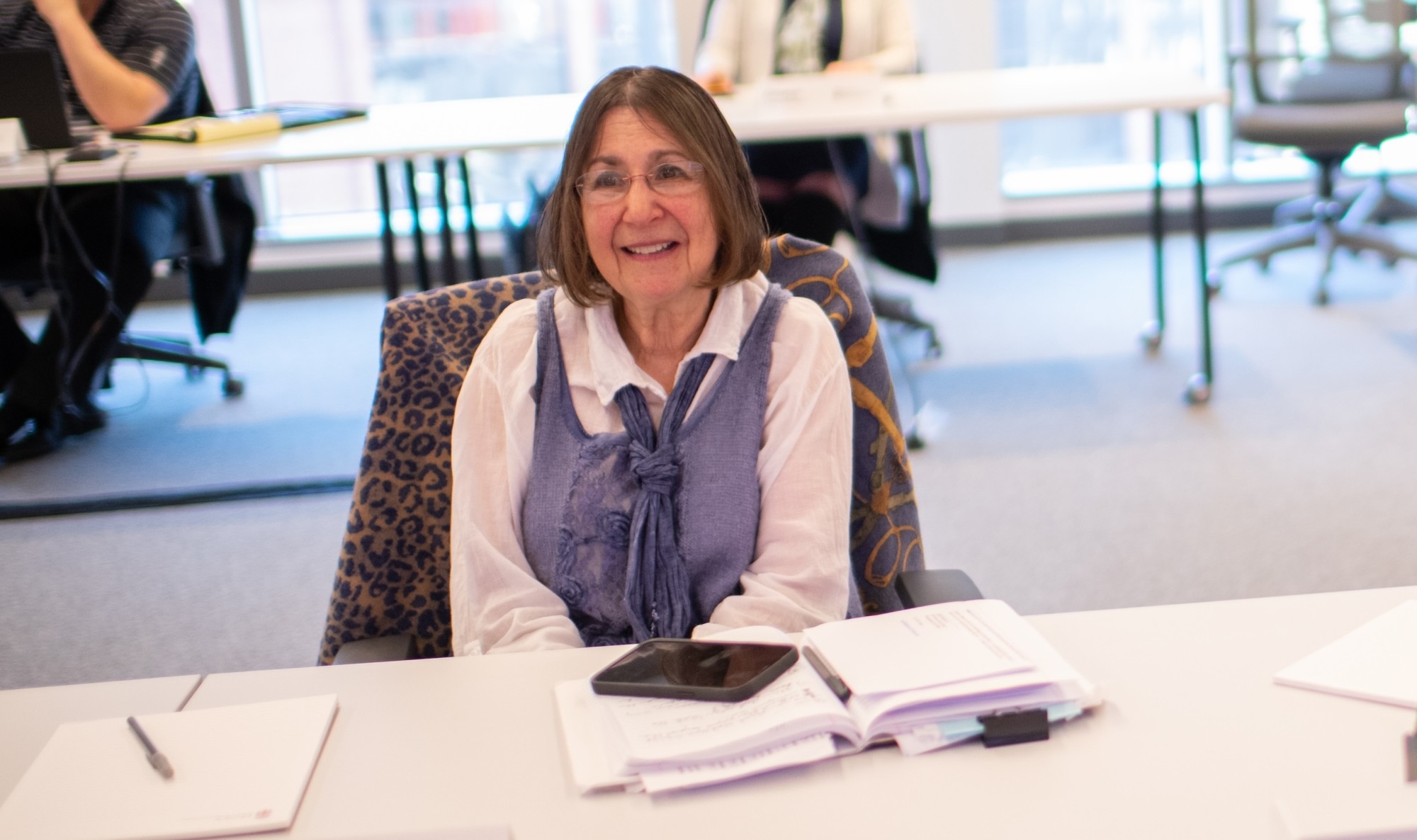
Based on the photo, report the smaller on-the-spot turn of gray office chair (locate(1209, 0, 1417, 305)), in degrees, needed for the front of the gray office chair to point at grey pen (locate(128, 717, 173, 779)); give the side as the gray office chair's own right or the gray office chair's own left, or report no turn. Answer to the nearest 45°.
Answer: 0° — it already faces it

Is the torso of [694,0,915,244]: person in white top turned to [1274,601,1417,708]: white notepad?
yes

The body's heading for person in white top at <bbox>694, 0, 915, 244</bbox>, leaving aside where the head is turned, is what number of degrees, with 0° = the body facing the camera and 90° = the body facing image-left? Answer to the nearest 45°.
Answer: approximately 0°

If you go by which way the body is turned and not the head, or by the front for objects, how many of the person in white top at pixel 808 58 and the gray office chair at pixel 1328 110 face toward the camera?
2

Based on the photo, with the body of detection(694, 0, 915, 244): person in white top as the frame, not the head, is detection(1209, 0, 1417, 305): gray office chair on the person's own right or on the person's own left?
on the person's own left

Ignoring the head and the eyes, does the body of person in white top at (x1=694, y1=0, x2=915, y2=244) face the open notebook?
yes

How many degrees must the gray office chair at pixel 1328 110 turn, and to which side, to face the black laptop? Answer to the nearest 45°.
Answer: approximately 45° to its right

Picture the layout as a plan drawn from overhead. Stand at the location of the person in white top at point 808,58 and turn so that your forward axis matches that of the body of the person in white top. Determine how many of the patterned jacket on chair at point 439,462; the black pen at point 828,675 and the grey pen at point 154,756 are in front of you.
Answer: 3
